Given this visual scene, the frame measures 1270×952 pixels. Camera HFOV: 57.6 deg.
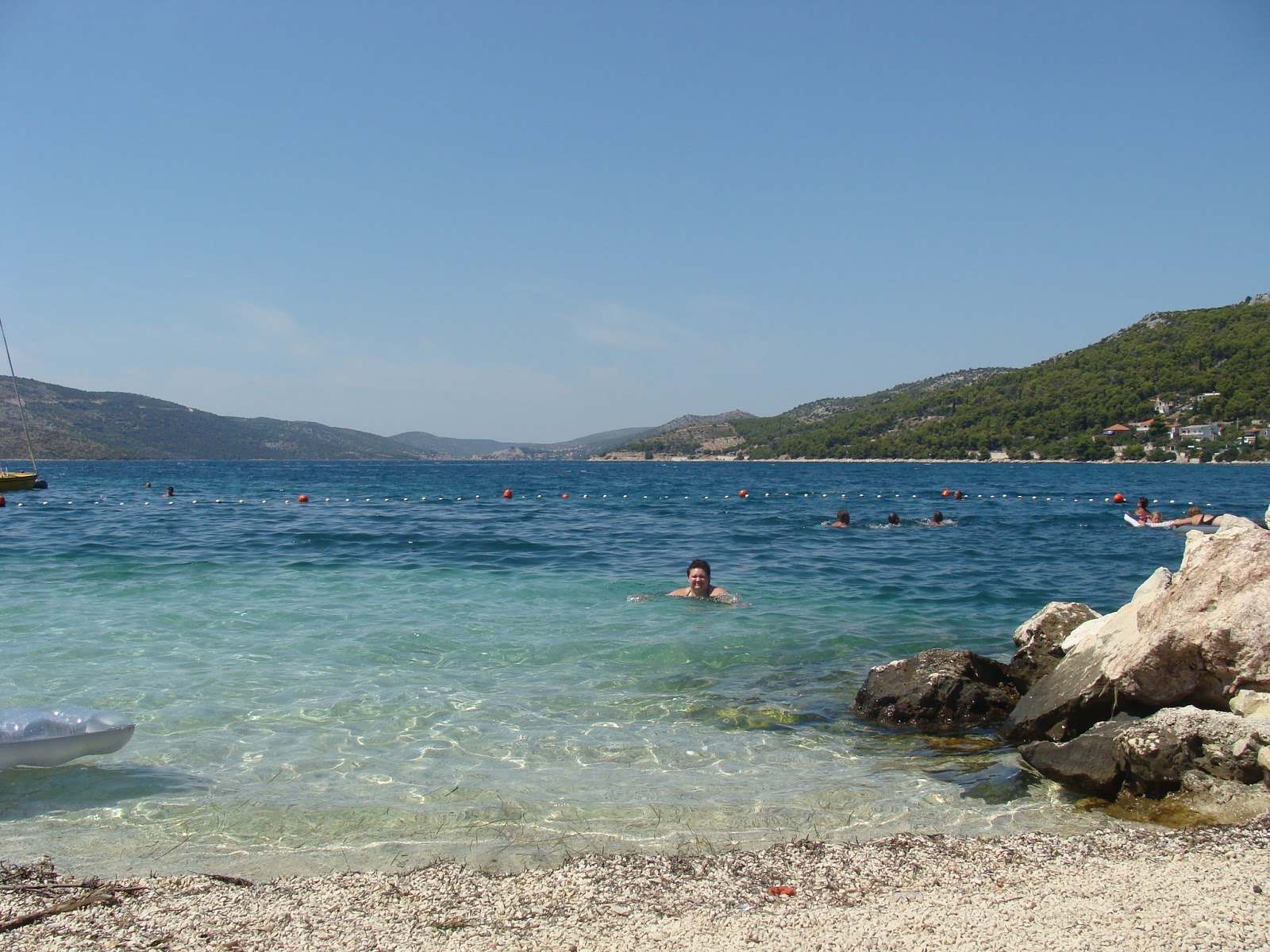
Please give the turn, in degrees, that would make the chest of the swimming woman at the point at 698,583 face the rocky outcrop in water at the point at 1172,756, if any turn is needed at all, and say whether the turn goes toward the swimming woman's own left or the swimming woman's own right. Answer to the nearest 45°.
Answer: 0° — they already face it

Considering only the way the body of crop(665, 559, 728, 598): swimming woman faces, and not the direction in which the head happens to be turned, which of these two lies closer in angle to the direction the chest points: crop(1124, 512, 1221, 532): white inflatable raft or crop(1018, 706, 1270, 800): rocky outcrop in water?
the rocky outcrop in water

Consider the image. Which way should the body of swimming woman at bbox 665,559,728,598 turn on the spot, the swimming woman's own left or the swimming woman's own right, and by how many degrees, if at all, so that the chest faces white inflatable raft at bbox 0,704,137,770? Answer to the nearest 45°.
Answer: approximately 45° to the swimming woman's own right

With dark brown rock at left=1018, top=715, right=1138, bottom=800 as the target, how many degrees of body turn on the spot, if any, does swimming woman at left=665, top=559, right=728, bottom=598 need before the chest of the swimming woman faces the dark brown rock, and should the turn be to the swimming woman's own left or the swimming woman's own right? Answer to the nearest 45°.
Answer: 0° — they already face it

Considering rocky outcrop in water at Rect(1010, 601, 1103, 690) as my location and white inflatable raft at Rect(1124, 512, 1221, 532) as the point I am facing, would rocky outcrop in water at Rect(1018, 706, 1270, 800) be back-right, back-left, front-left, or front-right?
back-right

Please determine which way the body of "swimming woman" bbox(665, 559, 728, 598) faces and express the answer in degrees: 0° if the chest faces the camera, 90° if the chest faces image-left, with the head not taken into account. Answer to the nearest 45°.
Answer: approximately 0°

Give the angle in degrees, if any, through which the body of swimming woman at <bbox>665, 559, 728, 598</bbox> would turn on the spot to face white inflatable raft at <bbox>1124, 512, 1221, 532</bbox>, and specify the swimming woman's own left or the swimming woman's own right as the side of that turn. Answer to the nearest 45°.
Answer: approximately 135° to the swimming woman's own left

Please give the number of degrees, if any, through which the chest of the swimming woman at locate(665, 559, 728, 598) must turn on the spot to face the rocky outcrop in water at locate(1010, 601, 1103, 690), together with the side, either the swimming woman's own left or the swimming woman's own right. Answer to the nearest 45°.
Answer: approximately 45° to the swimming woman's own left

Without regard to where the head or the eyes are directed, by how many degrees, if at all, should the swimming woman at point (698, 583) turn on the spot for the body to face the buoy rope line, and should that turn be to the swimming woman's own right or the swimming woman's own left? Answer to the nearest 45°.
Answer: approximately 180°
